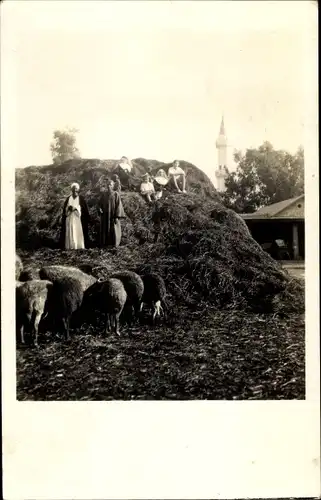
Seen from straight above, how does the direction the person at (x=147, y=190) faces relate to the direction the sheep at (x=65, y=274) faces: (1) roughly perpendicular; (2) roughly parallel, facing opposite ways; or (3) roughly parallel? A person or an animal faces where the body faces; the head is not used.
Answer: roughly perpendicular

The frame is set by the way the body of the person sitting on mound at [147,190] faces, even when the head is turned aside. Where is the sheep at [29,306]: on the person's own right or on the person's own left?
on the person's own right

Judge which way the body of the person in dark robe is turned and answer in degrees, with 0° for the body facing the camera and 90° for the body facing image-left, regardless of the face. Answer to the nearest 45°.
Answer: approximately 0°

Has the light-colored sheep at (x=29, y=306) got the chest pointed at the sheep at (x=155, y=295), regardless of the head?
no

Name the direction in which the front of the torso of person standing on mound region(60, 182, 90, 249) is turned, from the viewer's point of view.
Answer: toward the camera

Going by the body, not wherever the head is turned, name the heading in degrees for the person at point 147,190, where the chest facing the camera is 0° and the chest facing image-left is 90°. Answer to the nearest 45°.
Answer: approximately 0°
